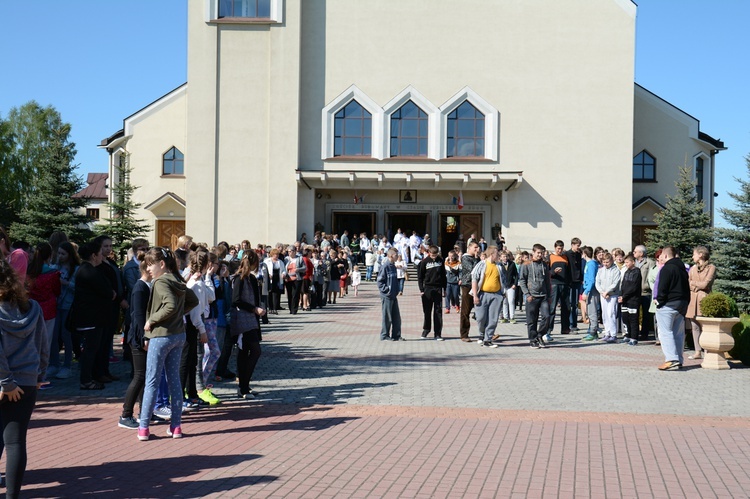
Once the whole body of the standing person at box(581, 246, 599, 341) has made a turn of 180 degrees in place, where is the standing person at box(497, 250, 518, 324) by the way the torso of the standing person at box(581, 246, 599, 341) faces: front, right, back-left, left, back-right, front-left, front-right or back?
back-left

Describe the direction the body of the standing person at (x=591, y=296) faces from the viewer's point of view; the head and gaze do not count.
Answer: to the viewer's left

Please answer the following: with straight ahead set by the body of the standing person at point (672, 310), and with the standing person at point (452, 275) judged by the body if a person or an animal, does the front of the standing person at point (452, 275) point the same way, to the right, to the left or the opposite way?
to the left

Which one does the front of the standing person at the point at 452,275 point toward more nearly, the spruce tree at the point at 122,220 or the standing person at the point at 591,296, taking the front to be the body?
the standing person

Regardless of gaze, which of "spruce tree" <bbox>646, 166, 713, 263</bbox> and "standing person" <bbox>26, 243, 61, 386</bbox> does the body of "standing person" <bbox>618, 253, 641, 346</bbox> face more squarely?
the standing person

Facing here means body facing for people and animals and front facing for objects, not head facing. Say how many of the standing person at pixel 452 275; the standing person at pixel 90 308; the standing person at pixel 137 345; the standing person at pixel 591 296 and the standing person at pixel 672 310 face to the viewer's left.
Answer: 2

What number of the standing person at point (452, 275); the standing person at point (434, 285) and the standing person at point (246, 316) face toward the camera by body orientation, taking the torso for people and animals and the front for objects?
2

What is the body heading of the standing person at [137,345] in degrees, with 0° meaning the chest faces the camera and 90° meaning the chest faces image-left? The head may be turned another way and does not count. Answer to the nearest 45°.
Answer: approximately 270°

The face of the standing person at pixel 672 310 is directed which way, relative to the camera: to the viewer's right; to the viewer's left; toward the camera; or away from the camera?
to the viewer's left

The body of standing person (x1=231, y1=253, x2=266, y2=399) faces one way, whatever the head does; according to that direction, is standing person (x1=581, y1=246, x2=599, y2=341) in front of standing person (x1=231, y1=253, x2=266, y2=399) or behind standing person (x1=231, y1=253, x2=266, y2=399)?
in front

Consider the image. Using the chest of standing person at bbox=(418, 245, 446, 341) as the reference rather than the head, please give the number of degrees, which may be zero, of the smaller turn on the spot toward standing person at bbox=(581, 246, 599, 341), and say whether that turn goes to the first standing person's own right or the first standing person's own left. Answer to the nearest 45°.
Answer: approximately 90° to the first standing person's own left

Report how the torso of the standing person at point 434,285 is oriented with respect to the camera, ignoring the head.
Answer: toward the camera

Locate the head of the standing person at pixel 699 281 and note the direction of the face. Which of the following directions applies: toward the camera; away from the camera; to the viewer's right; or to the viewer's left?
to the viewer's left

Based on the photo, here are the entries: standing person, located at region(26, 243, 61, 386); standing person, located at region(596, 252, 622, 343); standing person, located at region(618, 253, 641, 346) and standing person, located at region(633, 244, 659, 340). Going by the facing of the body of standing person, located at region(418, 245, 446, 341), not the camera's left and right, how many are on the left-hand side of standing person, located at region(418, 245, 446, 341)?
3

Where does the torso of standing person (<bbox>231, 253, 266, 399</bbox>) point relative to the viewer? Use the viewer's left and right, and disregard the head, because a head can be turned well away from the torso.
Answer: facing to the right of the viewer

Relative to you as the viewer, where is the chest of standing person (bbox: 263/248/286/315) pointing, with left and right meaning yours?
facing the viewer and to the right of the viewer

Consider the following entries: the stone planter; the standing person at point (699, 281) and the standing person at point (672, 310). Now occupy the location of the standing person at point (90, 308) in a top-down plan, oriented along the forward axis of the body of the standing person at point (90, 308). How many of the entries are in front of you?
3

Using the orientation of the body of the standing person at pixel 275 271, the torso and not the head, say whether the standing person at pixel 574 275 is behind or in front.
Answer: in front

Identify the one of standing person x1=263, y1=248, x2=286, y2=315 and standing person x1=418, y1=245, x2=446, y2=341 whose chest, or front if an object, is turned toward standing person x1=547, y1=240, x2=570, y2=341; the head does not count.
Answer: standing person x1=263, y1=248, x2=286, y2=315
